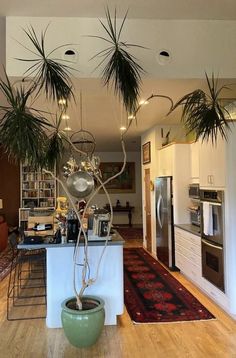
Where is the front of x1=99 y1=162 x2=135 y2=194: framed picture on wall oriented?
toward the camera

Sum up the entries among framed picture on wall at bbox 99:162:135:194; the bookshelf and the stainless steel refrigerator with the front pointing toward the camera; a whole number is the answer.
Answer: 2

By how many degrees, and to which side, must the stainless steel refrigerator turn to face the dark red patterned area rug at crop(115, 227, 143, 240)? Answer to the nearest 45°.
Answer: approximately 90° to its right

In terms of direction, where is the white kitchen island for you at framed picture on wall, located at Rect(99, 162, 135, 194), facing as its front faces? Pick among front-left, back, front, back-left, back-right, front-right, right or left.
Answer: front

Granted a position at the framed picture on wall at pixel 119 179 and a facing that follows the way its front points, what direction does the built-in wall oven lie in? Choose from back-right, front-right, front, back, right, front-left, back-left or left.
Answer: front

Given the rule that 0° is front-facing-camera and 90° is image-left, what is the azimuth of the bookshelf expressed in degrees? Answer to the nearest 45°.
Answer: approximately 0°

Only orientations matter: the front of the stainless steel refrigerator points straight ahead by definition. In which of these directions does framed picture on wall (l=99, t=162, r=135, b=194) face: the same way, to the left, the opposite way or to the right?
to the left

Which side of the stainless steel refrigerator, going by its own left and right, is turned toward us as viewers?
left

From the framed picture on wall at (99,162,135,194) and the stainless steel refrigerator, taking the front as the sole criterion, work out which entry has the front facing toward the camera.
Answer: the framed picture on wall

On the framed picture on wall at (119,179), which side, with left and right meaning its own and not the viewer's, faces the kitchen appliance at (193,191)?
front

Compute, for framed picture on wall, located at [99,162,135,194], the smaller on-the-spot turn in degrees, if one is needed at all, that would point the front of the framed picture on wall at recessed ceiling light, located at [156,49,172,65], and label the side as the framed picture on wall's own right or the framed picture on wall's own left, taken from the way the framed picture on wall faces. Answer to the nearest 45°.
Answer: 0° — it already faces it

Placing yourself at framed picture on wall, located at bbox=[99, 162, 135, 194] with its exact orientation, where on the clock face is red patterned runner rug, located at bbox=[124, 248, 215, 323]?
The red patterned runner rug is roughly at 12 o'clock from the framed picture on wall.

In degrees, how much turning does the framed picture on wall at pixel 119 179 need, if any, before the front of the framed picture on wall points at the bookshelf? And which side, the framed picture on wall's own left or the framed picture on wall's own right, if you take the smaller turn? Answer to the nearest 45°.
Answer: approximately 45° to the framed picture on wall's own right
